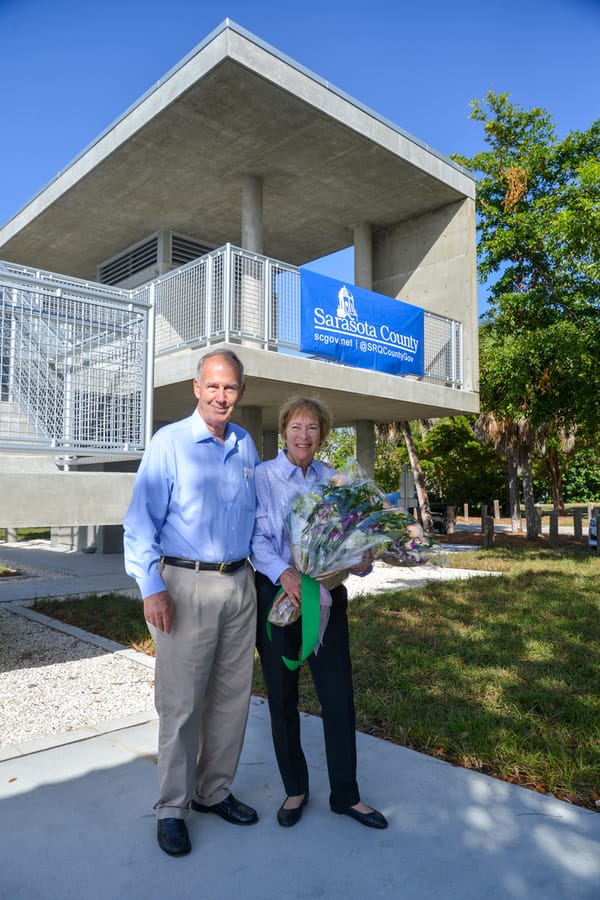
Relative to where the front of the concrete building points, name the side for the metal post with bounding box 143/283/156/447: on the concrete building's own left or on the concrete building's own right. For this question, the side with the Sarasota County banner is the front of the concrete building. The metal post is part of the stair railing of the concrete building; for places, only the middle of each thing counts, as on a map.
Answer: on the concrete building's own right

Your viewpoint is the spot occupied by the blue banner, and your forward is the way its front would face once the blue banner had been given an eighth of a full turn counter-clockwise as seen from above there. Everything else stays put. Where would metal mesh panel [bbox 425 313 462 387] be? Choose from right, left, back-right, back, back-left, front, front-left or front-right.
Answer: front-left

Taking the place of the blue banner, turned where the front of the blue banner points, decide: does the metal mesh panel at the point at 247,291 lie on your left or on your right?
on your right

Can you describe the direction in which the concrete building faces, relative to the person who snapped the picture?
facing the viewer and to the right of the viewer

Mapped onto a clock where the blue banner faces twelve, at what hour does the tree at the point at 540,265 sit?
The tree is roughly at 9 o'clock from the blue banner.

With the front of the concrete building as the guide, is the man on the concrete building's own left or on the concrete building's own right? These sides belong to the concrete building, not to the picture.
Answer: on the concrete building's own right

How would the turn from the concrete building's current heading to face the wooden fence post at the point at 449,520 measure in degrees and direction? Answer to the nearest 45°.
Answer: approximately 90° to its left

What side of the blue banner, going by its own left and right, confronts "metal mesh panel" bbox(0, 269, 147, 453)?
right

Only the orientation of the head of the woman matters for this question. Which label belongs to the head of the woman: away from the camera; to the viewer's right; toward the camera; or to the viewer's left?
toward the camera

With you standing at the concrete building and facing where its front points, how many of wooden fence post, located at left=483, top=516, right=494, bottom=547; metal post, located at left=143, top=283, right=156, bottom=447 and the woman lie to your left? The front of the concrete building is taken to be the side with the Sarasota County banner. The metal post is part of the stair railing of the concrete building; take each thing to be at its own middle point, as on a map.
1

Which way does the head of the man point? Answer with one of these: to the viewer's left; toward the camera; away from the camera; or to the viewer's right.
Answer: toward the camera

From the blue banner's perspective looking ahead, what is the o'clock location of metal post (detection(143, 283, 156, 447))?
The metal post is roughly at 2 o'clock from the blue banner.

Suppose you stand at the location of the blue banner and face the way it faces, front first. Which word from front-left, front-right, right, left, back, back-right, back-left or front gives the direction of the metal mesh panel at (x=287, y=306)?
right

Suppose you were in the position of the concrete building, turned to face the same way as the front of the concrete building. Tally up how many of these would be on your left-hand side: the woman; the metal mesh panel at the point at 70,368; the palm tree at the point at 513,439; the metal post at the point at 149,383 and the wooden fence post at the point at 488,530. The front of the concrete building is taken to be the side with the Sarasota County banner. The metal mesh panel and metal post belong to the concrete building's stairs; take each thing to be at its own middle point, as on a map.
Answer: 2

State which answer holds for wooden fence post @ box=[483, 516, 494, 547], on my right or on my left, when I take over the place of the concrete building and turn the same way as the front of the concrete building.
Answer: on my left

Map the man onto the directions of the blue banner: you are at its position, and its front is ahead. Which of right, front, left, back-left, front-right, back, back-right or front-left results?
front-right
